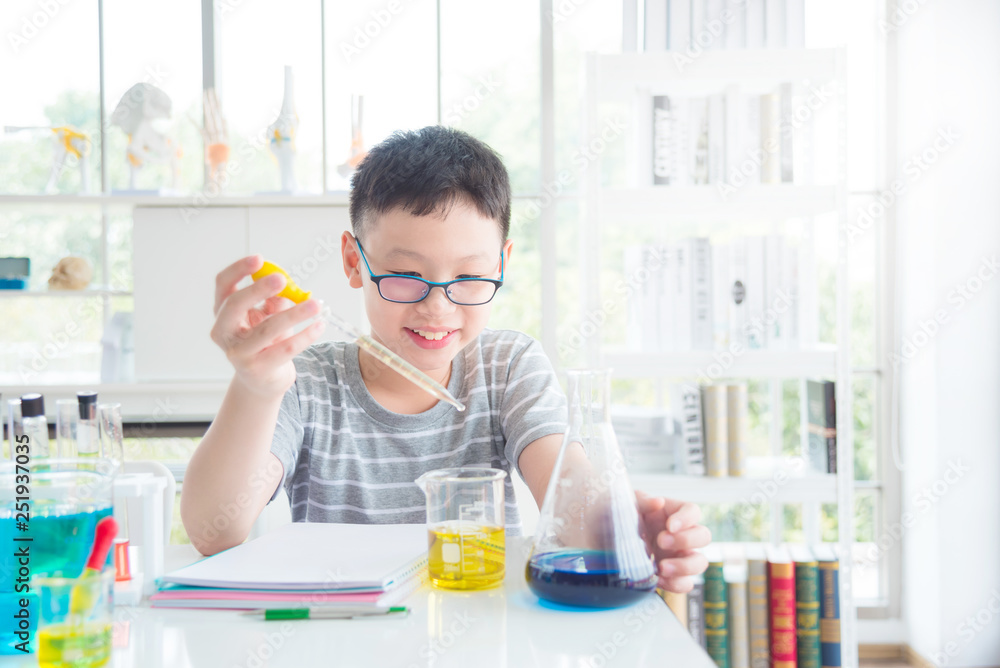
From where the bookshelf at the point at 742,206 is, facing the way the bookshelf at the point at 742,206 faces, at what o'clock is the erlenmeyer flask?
The erlenmeyer flask is roughly at 12 o'clock from the bookshelf.

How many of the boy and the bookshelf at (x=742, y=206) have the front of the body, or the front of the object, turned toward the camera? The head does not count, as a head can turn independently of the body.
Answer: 2

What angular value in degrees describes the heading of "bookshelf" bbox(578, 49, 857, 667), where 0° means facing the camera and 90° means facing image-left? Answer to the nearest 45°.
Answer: approximately 0°

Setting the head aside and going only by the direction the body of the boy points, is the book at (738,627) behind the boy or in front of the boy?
behind

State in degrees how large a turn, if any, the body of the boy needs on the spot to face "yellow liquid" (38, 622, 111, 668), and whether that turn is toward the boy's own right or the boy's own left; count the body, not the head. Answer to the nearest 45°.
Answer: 0° — they already face it

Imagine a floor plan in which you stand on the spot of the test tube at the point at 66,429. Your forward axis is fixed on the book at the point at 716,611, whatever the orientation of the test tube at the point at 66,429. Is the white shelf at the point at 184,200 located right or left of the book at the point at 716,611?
left

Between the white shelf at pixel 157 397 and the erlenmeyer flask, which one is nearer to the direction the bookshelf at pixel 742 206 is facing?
the erlenmeyer flask
